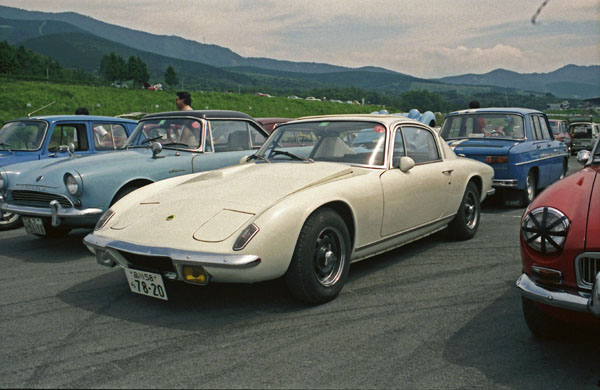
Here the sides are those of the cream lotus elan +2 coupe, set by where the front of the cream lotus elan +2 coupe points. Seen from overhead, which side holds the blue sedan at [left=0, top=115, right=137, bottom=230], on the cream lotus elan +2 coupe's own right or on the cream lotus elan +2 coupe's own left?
on the cream lotus elan +2 coupe's own right

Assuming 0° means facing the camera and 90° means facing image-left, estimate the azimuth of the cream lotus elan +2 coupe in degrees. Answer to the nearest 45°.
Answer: approximately 45°

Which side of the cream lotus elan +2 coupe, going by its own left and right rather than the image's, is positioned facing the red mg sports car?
left

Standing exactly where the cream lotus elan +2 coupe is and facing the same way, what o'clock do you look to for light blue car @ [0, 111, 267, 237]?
The light blue car is roughly at 3 o'clock from the cream lotus elan +2 coupe.

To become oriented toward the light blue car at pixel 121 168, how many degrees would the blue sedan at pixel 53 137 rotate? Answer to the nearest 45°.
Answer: approximately 45° to its left

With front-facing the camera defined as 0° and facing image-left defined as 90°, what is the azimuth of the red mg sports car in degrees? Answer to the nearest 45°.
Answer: approximately 45°

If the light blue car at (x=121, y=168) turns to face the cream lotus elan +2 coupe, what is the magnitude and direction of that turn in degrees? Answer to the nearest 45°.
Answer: approximately 90° to its left

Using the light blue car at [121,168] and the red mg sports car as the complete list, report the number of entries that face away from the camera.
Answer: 0

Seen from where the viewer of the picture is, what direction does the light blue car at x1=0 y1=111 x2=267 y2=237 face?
facing the viewer and to the left of the viewer
